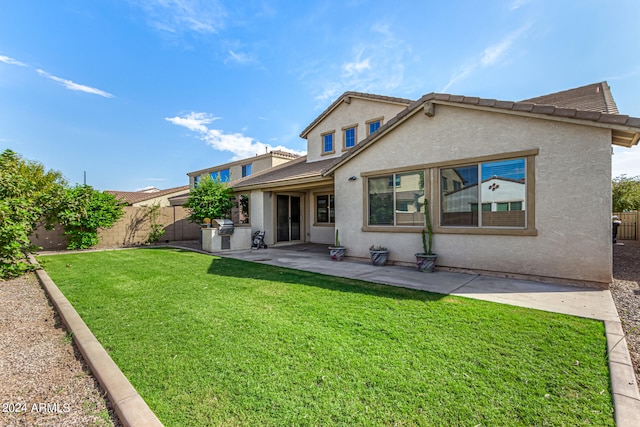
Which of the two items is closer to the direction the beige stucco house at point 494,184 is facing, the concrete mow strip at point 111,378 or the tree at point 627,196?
the tree

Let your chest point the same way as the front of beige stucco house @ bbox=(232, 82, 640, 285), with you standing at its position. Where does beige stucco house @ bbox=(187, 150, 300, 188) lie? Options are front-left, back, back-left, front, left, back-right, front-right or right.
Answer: left

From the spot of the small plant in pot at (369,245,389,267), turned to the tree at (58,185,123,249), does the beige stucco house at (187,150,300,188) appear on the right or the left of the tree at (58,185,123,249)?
right

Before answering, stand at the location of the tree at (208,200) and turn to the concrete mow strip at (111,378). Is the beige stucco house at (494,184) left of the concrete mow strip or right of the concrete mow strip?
left

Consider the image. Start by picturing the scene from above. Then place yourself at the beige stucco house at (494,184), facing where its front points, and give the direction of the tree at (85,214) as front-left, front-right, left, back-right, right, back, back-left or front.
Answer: back-left

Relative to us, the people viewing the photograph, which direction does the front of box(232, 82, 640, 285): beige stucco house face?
facing away from the viewer and to the right of the viewer
